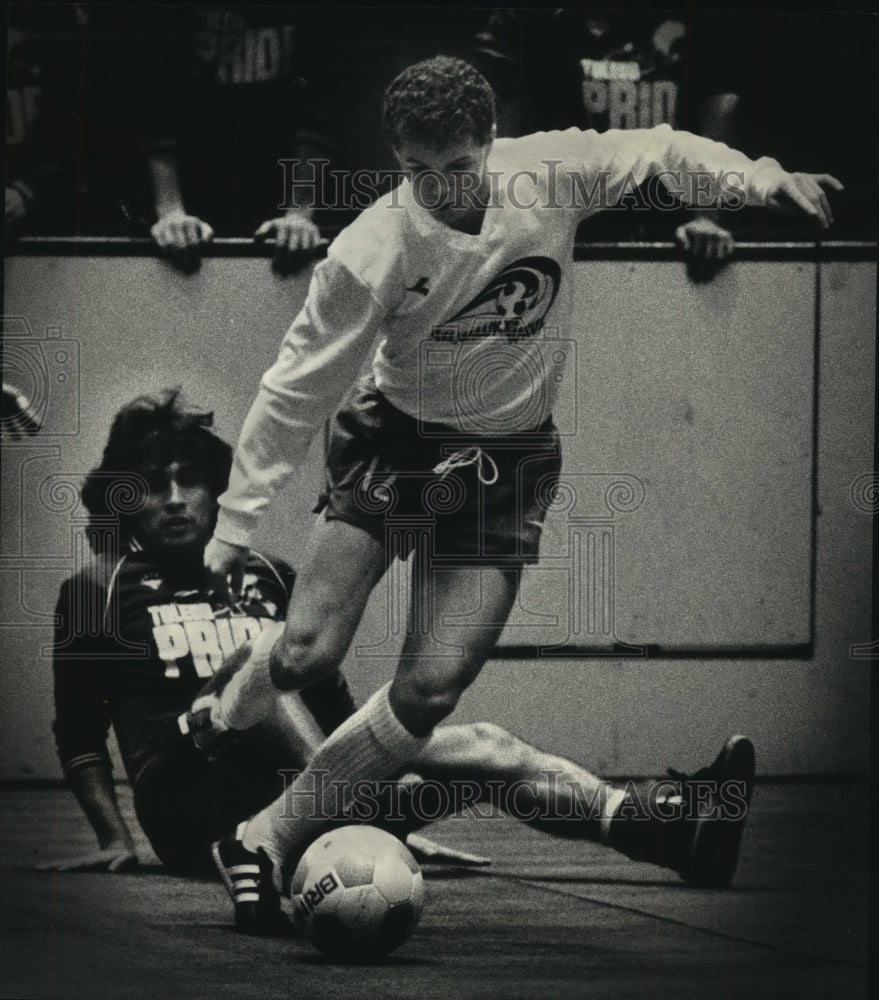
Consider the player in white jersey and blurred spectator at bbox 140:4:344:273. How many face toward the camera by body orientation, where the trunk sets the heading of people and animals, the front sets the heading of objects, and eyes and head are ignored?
2

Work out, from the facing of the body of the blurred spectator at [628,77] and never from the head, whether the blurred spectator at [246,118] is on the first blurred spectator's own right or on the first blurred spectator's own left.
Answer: on the first blurred spectator's own right

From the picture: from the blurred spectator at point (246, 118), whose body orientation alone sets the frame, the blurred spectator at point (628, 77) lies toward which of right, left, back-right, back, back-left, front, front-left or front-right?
left

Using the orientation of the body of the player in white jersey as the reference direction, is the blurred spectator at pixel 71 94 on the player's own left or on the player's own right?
on the player's own right

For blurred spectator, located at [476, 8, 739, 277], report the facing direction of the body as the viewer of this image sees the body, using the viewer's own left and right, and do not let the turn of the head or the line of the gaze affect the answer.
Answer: facing the viewer

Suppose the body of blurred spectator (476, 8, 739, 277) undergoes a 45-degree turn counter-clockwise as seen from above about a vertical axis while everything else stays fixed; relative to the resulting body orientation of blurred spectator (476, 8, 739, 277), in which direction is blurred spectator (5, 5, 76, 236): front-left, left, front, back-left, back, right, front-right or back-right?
back-right

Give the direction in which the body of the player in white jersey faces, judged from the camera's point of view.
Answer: toward the camera

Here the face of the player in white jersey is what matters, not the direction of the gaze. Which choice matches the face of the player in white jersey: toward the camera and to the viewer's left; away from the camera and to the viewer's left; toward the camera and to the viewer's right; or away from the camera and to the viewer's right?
toward the camera and to the viewer's left

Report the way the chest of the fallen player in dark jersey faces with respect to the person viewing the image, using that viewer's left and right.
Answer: facing the viewer and to the right of the viewer

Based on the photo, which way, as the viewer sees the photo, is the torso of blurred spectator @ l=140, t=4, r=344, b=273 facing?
toward the camera
